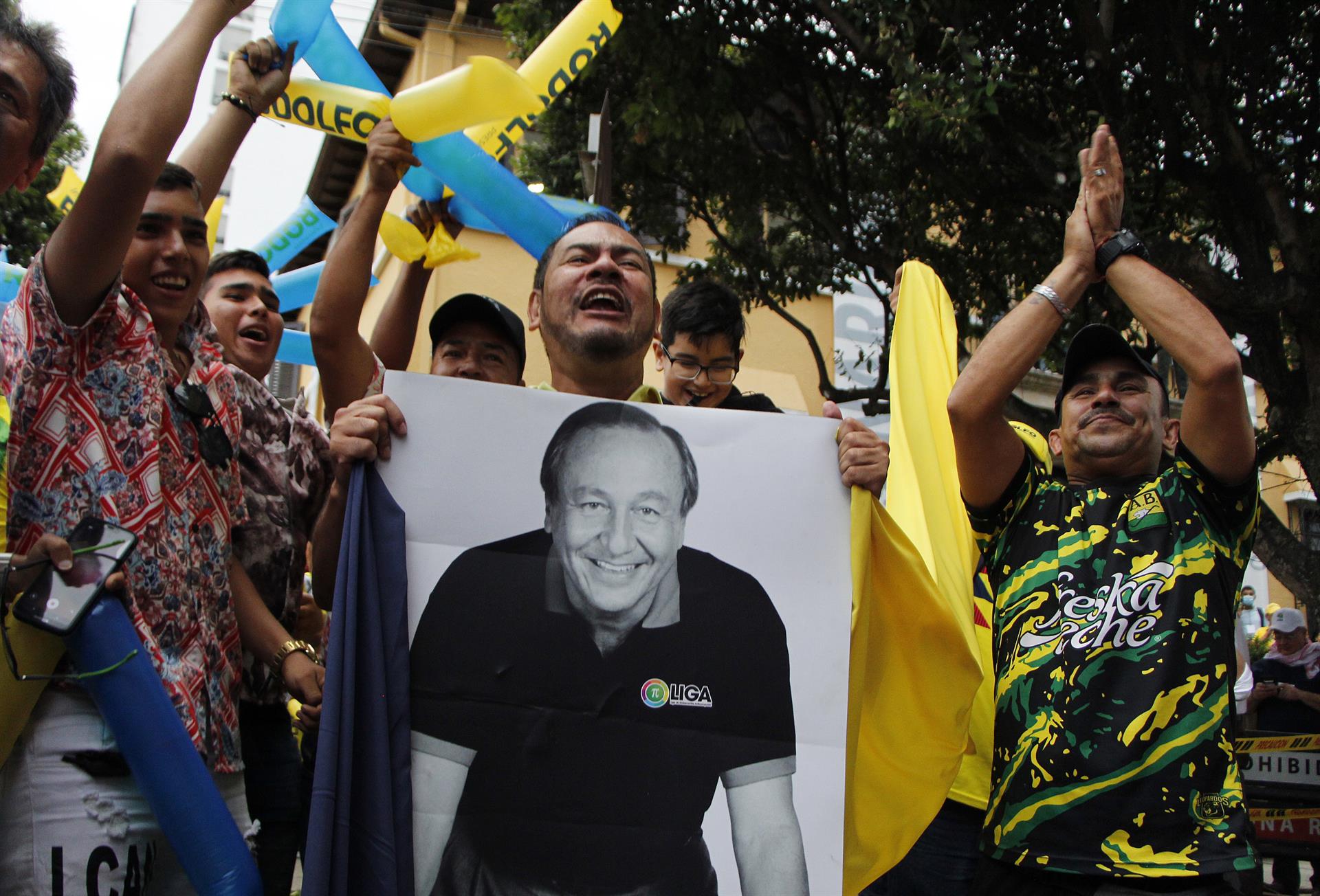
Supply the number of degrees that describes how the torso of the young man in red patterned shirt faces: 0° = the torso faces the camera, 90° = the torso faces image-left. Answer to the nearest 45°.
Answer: approximately 315°

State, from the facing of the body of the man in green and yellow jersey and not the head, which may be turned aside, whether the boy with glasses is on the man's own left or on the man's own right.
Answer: on the man's own right

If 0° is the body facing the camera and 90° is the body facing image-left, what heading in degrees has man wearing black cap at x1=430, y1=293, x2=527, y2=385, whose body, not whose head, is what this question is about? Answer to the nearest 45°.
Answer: approximately 0°

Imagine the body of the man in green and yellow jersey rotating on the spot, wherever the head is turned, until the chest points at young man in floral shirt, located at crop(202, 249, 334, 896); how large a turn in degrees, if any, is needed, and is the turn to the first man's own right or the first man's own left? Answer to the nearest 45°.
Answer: approximately 90° to the first man's own right

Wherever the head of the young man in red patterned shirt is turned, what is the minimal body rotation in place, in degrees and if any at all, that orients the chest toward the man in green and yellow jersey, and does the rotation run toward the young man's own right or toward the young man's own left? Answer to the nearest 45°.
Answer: approximately 45° to the young man's own left

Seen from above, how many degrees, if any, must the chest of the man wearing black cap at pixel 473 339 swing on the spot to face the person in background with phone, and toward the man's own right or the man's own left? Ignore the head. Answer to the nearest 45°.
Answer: approximately 135° to the man's own left

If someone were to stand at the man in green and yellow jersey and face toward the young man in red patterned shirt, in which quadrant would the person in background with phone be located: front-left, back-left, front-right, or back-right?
back-right
